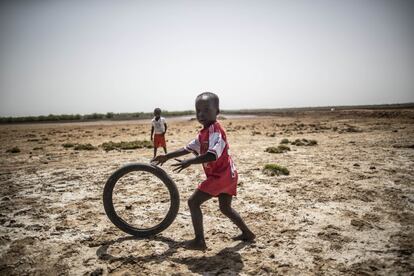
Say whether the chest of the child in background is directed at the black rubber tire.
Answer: yes

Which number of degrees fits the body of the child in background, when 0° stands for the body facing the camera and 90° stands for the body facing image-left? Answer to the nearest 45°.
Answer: approximately 0°

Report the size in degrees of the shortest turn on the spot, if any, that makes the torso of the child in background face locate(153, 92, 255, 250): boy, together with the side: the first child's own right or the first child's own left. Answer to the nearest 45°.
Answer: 0° — they already face them
